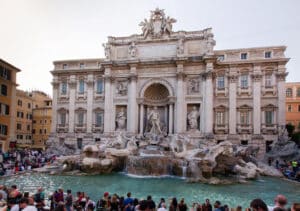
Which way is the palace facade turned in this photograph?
toward the camera

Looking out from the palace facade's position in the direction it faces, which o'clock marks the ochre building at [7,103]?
The ochre building is roughly at 3 o'clock from the palace facade.
